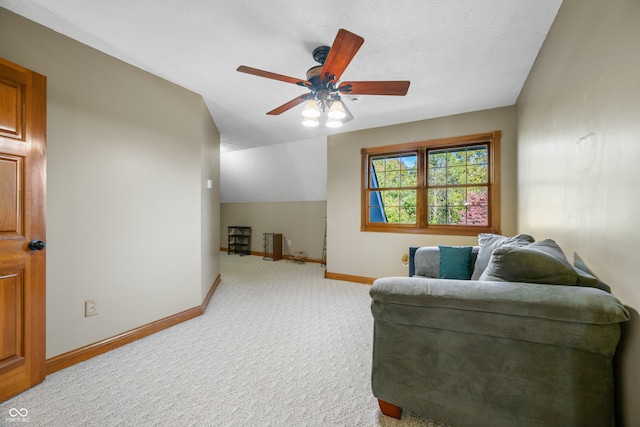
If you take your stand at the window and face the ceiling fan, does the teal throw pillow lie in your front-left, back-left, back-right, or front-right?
front-left

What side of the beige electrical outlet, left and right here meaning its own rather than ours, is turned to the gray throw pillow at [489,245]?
front

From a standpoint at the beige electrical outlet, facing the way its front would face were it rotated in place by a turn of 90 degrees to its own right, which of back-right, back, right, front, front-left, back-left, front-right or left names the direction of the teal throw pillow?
left

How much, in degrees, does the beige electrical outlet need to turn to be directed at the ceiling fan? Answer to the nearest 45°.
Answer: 0° — it already faces it

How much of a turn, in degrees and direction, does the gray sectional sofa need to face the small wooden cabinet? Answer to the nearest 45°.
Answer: approximately 45° to its right

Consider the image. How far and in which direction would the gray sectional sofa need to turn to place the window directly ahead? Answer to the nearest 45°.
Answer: approximately 90° to its right

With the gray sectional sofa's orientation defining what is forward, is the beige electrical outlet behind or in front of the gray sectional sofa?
in front

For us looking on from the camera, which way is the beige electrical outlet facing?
facing the viewer and to the right of the viewer

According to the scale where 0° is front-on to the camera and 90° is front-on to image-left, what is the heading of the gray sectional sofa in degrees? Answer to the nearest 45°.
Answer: approximately 90°

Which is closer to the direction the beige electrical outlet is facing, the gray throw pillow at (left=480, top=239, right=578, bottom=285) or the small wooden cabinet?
the gray throw pillow

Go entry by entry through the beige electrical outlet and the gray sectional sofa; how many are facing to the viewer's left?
1
